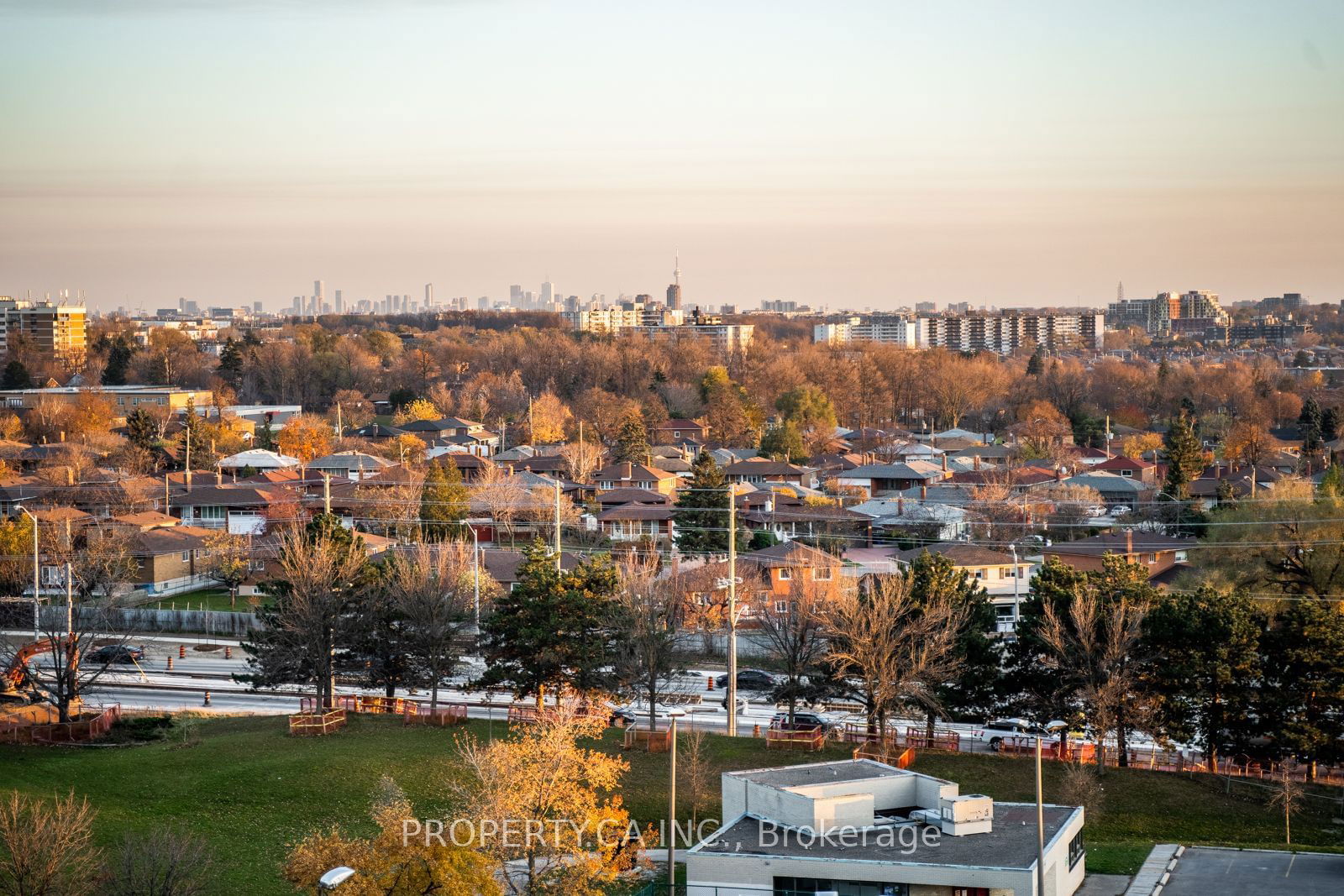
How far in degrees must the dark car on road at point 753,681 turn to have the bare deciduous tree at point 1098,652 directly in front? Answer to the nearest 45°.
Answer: approximately 135° to its left

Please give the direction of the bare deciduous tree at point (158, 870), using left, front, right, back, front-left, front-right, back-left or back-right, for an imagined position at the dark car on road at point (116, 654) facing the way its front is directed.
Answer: left

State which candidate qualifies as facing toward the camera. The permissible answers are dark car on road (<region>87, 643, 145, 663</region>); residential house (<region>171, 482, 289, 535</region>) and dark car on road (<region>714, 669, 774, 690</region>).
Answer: the residential house

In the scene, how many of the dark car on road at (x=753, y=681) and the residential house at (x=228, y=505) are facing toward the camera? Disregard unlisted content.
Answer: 1

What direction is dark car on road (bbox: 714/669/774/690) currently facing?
to the viewer's left

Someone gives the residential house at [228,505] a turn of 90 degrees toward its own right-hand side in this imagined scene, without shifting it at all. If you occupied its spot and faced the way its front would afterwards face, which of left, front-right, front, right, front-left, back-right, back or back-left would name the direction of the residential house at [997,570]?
back-left

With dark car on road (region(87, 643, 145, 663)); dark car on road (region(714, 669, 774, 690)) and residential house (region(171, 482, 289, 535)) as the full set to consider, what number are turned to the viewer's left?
2

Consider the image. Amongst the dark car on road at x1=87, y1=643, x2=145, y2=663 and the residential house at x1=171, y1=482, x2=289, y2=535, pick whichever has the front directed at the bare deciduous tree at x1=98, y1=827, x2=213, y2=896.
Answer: the residential house

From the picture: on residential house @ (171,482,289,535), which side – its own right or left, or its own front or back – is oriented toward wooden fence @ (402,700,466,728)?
front

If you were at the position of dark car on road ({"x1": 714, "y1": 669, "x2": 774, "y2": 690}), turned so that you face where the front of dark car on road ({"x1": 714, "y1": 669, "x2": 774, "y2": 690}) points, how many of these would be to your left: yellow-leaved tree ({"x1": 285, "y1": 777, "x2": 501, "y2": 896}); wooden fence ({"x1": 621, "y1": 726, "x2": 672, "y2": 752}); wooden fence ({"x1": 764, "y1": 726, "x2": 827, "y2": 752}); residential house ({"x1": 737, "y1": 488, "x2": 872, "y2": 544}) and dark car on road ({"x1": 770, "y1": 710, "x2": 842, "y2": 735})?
4

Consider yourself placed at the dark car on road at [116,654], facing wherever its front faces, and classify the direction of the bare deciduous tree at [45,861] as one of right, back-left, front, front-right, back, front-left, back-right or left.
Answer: left

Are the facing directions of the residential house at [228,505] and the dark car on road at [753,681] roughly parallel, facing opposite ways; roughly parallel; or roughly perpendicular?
roughly perpendicular

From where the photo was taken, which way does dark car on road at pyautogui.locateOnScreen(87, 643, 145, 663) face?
to the viewer's left

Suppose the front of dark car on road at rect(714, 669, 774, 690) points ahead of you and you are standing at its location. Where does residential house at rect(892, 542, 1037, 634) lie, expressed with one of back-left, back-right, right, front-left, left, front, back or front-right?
back-right

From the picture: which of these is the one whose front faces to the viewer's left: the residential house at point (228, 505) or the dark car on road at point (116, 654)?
the dark car on road

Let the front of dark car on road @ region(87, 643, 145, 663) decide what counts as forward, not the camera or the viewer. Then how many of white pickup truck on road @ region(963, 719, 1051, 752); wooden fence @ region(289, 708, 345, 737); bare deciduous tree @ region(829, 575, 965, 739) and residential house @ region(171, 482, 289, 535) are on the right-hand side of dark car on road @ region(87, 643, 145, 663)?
1

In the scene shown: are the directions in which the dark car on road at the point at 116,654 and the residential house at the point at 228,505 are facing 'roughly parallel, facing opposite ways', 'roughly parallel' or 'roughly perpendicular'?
roughly perpendicular

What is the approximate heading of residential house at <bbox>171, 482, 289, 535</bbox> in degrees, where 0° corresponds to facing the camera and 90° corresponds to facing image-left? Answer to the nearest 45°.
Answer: approximately 0°

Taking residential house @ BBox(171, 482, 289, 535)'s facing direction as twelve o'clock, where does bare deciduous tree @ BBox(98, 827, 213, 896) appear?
The bare deciduous tree is roughly at 12 o'clock from the residential house.

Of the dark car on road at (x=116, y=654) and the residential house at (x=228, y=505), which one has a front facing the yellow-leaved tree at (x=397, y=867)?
the residential house

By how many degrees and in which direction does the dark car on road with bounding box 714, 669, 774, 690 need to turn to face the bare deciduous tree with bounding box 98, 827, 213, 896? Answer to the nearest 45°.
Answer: approximately 90° to its left
